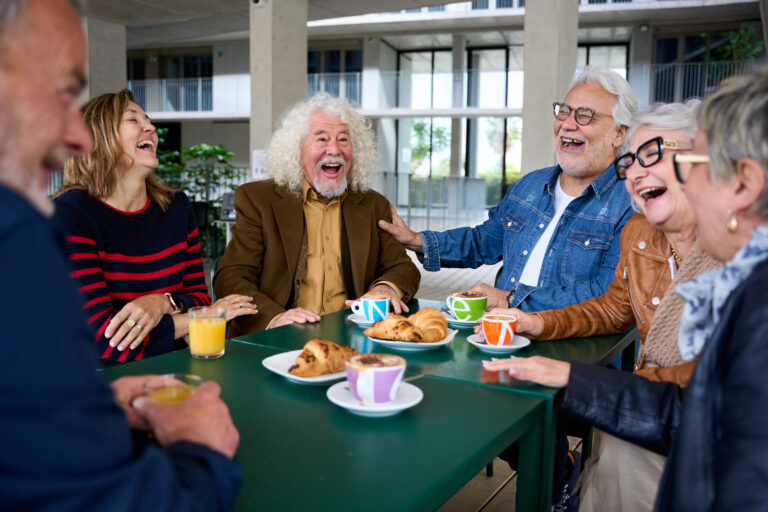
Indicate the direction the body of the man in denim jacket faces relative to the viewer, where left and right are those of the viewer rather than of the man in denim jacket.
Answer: facing the viewer and to the left of the viewer

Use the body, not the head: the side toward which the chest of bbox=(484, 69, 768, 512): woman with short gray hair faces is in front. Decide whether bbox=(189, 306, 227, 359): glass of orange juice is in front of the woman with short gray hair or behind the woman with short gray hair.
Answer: in front

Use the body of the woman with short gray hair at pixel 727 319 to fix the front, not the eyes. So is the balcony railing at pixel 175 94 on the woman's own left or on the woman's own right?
on the woman's own right

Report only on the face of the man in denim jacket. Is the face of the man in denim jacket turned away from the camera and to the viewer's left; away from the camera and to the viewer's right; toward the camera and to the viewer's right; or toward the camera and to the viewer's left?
toward the camera and to the viewer's left

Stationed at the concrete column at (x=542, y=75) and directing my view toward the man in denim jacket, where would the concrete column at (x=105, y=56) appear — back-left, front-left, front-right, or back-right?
back-right

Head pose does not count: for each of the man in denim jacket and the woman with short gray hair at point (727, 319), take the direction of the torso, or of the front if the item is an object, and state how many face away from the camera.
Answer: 0

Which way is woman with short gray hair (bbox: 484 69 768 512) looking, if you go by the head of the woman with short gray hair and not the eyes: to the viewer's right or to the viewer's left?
to the viewer's left

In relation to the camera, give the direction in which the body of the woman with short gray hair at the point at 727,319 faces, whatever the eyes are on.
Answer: to the viewer's left

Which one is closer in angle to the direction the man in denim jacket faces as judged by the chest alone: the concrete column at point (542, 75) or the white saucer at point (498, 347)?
the white saucer

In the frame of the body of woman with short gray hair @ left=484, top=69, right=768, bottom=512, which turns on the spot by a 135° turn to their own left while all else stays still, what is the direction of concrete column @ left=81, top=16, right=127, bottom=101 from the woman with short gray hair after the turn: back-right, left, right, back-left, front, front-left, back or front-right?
back

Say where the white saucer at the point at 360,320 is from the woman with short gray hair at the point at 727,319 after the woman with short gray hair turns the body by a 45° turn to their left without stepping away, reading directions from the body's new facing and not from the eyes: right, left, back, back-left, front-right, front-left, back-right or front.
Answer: right

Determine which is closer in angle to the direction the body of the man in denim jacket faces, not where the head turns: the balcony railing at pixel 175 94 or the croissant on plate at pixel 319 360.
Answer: the croissant on plate

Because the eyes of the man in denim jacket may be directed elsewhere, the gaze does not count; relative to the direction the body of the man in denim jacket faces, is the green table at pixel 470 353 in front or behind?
in front
